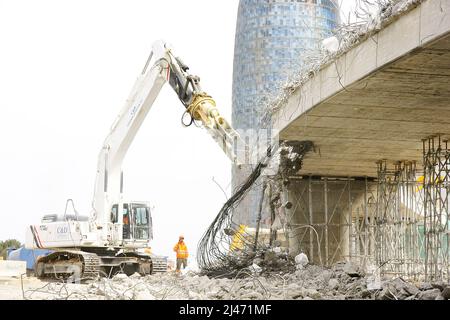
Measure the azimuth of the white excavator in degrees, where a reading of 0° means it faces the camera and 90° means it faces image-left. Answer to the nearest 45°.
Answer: approximately 315°

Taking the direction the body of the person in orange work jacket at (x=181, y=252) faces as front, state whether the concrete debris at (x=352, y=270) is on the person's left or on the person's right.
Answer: on the person's left

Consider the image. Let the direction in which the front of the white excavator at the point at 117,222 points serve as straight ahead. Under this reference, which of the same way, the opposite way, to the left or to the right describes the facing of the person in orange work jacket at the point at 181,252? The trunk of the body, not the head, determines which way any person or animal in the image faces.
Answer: to the right

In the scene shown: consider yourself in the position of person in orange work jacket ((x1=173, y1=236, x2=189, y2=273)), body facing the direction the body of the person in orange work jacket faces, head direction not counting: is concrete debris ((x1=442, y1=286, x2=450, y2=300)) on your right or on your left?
on your left

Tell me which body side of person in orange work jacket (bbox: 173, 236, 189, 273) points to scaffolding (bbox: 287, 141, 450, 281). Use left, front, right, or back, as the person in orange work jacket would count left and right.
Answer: left

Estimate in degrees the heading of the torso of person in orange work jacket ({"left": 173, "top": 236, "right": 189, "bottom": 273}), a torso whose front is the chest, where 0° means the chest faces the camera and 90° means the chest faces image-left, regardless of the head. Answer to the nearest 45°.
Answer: approximately 45°
